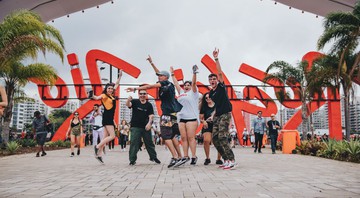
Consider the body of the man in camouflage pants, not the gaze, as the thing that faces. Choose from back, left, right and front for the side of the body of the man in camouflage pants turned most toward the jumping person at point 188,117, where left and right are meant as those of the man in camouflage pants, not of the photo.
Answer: right

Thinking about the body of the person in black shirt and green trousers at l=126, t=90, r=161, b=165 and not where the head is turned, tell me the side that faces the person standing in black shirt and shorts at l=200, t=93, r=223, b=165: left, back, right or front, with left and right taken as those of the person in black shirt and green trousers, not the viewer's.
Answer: left

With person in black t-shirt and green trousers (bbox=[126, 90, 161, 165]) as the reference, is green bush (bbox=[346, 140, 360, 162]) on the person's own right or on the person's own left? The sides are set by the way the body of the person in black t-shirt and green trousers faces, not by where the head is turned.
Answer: on the person's own left

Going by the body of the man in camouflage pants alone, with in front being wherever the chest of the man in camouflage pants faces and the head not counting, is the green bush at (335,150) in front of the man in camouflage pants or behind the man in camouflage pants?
behind

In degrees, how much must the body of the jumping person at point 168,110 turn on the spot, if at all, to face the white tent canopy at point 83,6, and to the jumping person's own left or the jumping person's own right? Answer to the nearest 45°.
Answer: approximately 90° to the jumping person's own right

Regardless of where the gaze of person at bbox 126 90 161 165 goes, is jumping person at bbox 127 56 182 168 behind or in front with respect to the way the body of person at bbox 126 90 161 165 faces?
in front

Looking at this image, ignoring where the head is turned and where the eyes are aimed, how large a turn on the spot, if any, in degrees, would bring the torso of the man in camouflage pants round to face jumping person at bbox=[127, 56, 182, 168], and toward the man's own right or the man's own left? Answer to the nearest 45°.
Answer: approximately 45° to the man's own right
